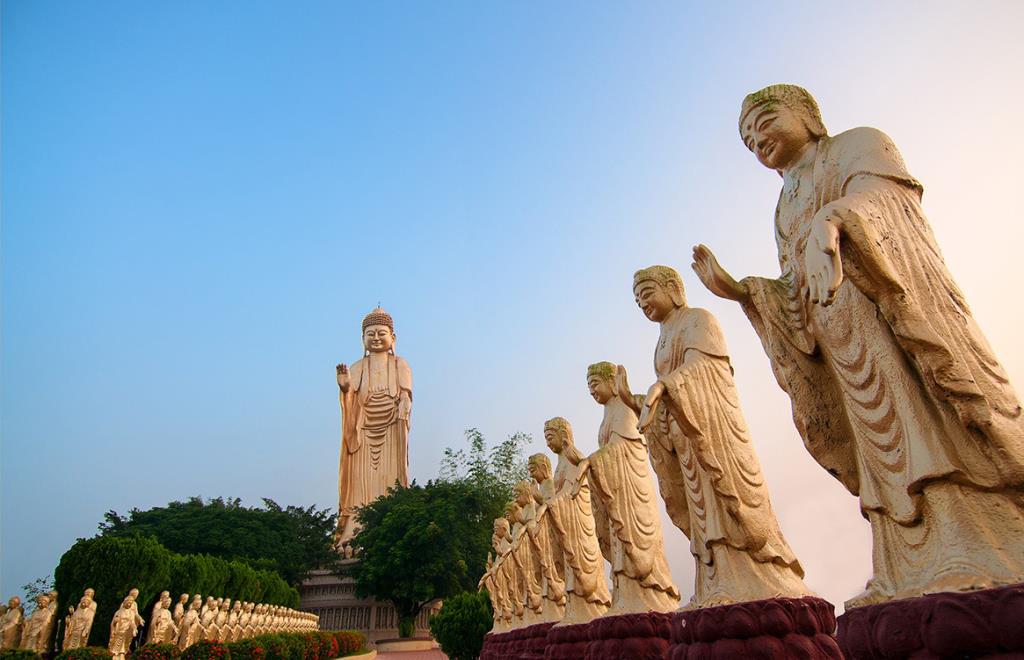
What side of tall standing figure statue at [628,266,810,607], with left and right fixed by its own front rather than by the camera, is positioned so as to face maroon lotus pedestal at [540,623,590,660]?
right

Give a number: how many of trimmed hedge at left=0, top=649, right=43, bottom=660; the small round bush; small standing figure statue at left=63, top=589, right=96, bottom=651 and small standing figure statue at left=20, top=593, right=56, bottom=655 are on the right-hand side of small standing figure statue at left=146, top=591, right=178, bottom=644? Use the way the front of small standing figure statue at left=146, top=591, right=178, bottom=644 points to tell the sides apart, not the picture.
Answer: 3

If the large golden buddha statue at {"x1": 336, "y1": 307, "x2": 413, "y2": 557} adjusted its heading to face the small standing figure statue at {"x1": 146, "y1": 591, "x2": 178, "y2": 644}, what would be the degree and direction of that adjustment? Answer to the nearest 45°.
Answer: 0° — it already faces it

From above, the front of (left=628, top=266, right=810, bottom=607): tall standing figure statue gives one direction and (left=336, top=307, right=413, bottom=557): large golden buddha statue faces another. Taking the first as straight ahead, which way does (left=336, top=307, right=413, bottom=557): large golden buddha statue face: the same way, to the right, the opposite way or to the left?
to the left

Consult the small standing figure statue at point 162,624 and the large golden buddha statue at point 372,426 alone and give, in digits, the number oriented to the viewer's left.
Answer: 0

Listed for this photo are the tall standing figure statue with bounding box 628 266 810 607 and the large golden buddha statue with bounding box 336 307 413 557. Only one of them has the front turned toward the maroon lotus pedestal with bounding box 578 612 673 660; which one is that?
the large golden buddha statue

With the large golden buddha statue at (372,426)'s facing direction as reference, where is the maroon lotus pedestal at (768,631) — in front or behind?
in front

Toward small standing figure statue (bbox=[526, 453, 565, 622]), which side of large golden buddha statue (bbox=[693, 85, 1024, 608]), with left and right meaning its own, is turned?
right

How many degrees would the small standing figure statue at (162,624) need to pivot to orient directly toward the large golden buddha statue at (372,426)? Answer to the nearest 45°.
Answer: approximately 90° to its left

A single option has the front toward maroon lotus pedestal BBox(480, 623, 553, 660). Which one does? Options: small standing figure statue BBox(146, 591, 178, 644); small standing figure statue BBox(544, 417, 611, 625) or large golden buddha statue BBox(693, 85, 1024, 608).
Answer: small standing figure statue BBox(146, 591, 178, 644)

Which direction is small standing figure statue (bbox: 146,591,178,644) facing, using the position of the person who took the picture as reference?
facing the viewer and to the right of the viewer

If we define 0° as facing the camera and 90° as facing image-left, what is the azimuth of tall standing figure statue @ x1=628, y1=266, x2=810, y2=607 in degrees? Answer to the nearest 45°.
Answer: approximately 45°

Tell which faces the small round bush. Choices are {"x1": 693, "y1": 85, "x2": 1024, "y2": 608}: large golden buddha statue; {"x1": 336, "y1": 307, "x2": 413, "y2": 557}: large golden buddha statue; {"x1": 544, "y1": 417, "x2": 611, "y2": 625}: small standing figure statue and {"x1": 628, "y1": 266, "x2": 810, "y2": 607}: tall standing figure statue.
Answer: {"x1": 336, "y1": 307, "x2": 413, "y2": 557}: large golden buddha statue

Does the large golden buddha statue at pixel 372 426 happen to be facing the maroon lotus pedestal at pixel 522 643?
yes
